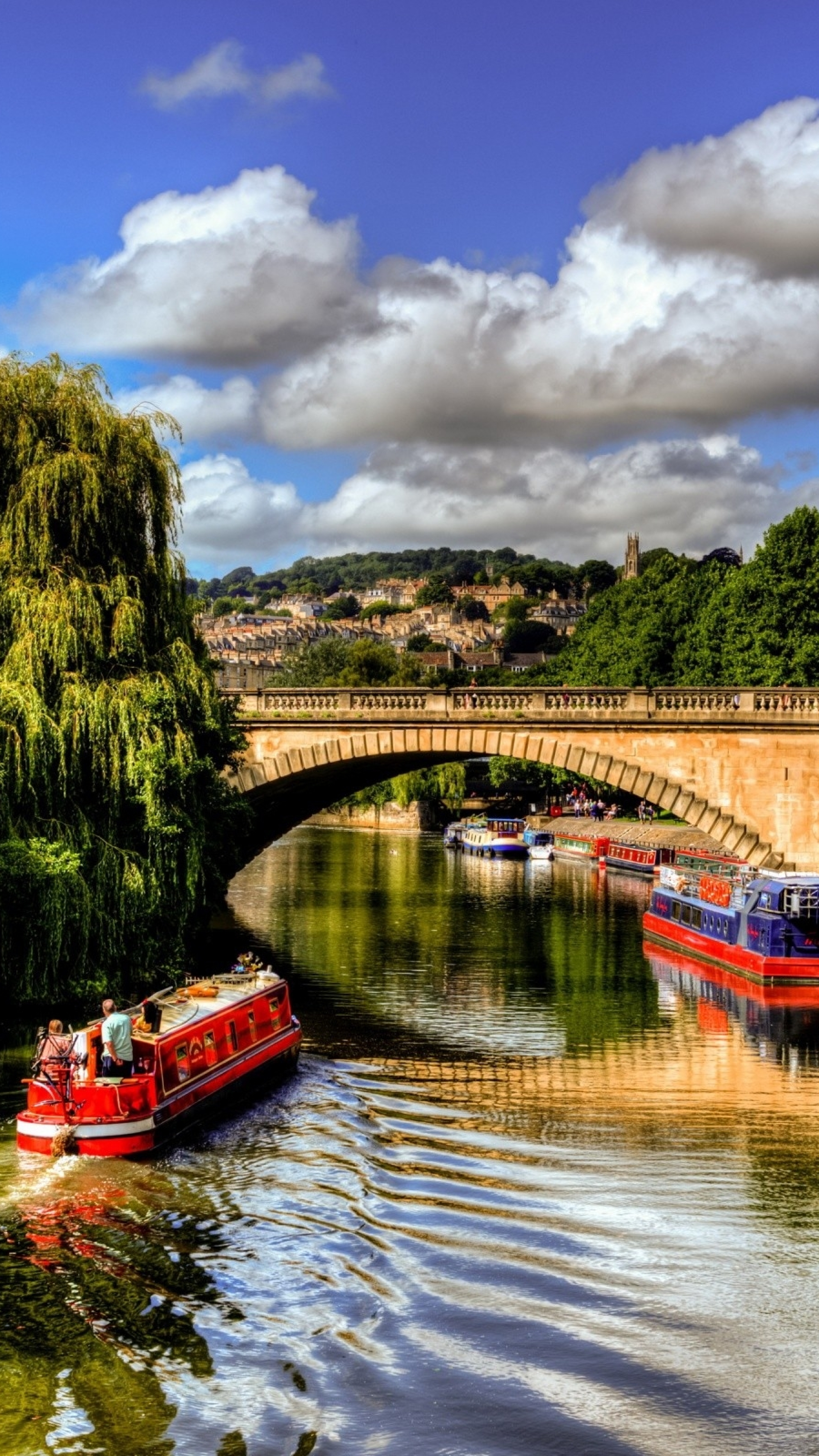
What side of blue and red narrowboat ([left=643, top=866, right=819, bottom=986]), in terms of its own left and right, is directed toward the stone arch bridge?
front

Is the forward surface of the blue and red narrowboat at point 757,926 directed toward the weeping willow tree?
no

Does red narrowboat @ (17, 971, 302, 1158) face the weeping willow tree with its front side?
no

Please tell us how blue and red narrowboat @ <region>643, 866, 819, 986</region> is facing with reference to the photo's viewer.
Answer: facing away from the viewer and to the left of the viewer

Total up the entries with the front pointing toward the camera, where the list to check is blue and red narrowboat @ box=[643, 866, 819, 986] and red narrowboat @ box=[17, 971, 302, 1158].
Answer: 0

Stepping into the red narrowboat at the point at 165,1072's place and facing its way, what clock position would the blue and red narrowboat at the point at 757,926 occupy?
The blue and red narrowboat is roughly at 12 o'clock from the red narrowboat.

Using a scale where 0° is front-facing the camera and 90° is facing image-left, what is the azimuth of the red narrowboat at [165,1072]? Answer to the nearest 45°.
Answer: approximately 225°

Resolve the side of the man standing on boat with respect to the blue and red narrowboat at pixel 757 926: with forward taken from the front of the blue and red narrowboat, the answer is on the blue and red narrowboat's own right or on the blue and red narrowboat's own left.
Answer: on the blue and red narrowboat's own left

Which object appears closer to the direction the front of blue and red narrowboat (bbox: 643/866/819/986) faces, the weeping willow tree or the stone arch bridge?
the stone arch bridge

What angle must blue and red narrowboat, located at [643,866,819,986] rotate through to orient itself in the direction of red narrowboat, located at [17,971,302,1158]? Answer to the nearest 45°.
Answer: approximately 90° to its left

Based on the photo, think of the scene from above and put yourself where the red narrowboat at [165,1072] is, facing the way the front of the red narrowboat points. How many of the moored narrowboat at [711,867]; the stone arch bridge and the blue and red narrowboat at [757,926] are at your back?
0

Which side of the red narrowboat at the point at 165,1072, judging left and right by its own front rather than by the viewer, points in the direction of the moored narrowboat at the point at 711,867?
front

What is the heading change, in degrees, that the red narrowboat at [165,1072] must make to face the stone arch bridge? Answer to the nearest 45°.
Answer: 0° — it already faces it
